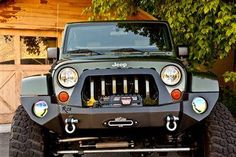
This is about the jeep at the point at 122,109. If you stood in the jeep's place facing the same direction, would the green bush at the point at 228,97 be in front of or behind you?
behind

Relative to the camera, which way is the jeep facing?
toward the camera
